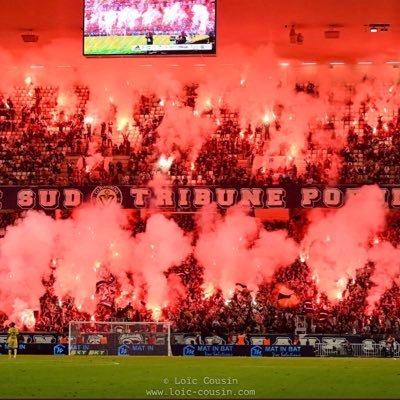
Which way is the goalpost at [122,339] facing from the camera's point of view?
toward the camera

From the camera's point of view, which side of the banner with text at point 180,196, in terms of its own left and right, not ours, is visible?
front

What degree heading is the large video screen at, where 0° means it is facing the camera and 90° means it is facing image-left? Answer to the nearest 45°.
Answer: approximately 0°

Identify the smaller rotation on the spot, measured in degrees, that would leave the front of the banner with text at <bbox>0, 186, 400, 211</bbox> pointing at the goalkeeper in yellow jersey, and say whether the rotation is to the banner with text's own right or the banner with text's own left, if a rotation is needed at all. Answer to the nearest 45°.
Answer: approximately 45° to the banner with text's own right
